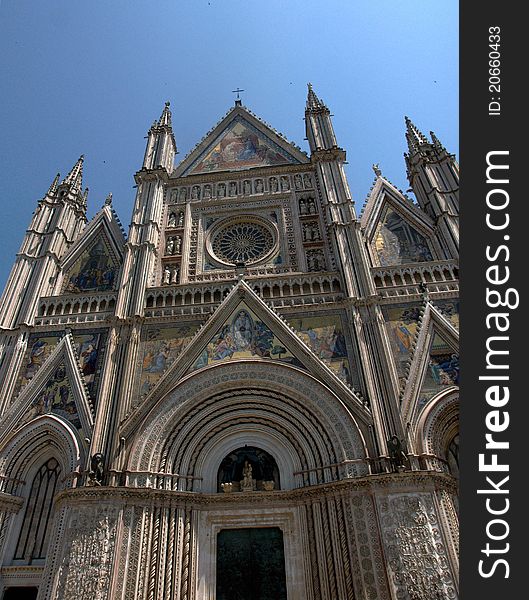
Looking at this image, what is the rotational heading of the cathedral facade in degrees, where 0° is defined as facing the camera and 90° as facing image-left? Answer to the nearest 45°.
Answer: approximately 0°
